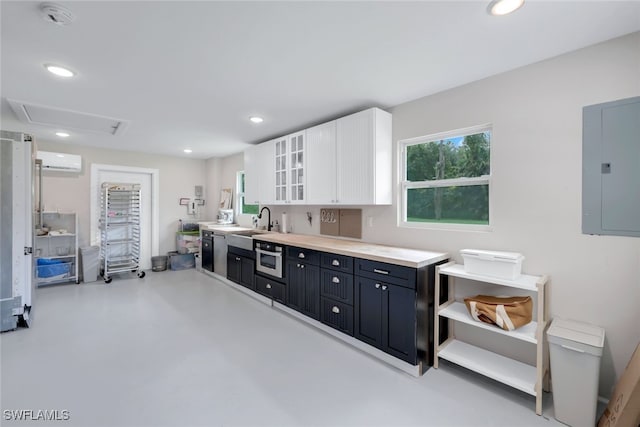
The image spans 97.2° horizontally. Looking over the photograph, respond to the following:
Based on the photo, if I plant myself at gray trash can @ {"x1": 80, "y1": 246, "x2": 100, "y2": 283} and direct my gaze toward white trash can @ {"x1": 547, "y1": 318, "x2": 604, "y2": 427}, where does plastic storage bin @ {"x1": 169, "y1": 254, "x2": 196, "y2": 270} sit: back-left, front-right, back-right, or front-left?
front-left

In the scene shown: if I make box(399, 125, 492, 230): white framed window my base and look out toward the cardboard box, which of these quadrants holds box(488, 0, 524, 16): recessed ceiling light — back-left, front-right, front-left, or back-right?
front-right

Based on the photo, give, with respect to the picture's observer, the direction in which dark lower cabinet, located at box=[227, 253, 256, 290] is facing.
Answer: facing the viewer and to the left of the viewer

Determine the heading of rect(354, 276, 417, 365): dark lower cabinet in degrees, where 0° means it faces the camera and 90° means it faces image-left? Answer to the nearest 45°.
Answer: approximately 45°

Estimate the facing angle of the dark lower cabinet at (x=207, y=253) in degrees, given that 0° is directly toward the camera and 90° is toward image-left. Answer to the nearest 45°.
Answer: approximately 90°

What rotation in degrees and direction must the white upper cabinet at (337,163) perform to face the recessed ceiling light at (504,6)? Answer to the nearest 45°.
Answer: approximately 90° to its left

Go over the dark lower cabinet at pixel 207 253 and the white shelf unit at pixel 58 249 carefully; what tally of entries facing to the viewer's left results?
1

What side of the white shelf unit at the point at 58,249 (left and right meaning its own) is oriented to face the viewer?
front

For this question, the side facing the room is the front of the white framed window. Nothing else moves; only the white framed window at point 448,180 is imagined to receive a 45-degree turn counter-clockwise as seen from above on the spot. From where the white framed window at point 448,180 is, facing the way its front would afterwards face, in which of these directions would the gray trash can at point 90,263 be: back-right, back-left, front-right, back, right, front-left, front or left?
right

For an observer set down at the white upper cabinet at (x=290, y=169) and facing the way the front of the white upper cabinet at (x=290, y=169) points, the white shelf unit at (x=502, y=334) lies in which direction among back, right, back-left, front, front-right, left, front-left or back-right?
left

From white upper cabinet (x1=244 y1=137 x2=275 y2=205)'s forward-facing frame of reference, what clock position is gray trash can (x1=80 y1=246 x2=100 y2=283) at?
The gray trash can is roughly at 2 o'clock from the white upper cabinet.

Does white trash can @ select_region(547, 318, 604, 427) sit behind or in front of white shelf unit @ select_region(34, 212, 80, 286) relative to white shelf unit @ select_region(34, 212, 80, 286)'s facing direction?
in front

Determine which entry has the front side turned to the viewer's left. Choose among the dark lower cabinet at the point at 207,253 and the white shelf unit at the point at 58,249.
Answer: the dark lower cabinet

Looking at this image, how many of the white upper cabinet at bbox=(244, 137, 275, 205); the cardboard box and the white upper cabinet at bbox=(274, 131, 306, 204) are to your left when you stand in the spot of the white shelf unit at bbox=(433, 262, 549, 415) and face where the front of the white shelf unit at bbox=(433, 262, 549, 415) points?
1

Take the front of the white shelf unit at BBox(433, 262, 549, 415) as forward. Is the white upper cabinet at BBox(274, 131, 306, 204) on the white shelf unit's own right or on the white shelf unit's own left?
on the white shelf unit's own right

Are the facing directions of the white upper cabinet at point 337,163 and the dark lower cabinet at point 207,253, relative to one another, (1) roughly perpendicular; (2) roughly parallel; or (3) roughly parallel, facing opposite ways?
roughly parallel

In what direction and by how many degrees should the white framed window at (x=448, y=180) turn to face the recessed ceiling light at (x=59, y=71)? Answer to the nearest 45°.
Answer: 0° — it already faces it
